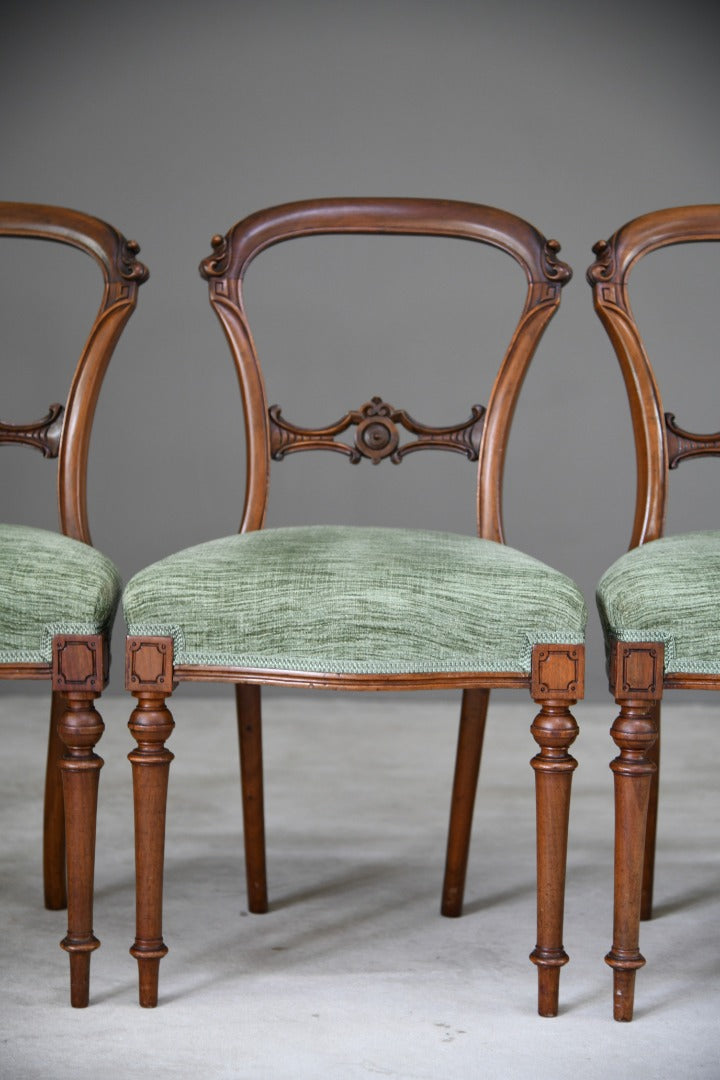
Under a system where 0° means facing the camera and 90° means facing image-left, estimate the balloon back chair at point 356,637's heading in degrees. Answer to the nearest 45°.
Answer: approximately 0°

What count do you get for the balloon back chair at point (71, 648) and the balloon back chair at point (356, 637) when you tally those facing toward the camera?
2

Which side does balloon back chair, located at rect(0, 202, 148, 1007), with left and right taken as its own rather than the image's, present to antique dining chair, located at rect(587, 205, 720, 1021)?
left

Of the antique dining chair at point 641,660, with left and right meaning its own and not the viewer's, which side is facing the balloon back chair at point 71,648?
right

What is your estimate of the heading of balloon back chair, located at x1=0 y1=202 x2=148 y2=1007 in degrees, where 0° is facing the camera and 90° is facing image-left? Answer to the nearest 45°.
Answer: approximately 0°
